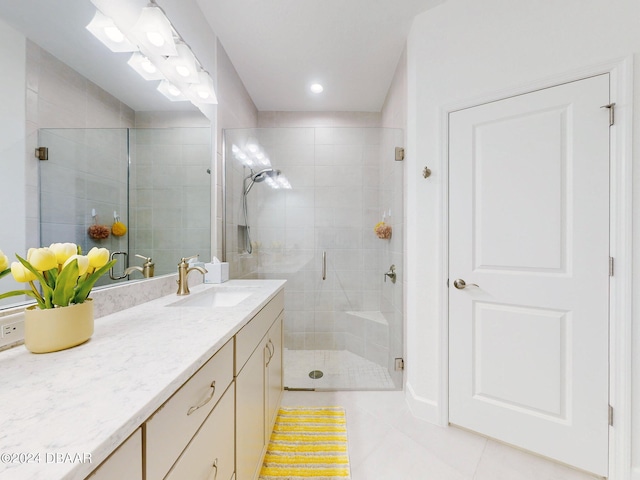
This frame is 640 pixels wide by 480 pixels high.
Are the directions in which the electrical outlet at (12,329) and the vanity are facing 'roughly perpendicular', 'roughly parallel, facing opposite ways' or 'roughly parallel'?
roughly parallel

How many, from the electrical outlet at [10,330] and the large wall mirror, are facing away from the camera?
0

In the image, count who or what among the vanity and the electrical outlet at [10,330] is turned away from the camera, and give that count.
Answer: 0

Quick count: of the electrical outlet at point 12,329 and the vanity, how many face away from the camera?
0

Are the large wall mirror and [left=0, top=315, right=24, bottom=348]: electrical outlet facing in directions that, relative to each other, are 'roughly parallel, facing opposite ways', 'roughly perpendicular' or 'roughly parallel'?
roughly parallel

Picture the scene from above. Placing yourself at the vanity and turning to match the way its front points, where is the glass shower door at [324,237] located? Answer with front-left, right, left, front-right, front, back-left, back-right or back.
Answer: left

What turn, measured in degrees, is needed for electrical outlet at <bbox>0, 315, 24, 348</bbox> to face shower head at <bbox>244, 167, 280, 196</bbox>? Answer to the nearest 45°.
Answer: approximately 90° to its left

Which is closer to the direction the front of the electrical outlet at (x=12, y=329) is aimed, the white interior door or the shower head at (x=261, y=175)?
the white interior door

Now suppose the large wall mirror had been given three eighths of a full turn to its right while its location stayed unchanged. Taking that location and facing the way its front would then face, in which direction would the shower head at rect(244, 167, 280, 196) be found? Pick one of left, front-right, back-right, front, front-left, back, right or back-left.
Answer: back-right

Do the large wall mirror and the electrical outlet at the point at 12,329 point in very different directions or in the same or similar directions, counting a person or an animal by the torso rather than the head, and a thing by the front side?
same or similar directions

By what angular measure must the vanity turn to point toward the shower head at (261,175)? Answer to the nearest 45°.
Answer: approximately 90° to its left

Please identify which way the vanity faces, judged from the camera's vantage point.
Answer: facing the viewer and to the right of the viewer

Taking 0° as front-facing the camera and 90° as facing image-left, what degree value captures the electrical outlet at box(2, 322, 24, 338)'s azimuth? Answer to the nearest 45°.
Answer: approximately 315°
